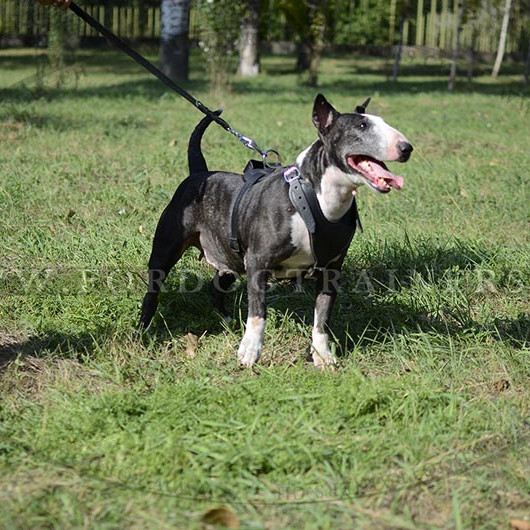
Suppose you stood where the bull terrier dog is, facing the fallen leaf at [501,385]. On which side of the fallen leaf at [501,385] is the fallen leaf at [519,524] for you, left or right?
right

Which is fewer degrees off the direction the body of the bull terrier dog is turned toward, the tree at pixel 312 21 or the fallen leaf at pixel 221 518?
the fallen leaf

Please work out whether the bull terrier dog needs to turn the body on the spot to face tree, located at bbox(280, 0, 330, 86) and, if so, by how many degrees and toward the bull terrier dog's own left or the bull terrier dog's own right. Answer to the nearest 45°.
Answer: approximately 135° to the bull terrier dog's own left

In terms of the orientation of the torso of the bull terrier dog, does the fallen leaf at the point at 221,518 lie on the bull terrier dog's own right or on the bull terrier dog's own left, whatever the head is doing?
on the bull terrier dog's own right

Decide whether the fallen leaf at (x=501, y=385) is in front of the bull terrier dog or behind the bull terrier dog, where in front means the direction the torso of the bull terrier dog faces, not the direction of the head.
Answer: in front

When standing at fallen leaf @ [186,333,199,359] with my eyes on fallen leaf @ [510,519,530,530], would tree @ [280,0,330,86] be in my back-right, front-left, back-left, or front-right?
back-left

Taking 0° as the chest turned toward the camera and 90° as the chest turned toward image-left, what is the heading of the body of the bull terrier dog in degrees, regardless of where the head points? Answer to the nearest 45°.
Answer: approximately 315°
